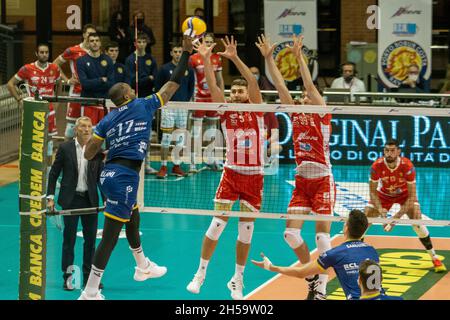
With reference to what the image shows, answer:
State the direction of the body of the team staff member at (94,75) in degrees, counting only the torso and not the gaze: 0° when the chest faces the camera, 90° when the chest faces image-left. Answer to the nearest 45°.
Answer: approximately 0°

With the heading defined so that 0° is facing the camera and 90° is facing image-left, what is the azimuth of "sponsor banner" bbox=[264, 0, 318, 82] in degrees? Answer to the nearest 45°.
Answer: approximately 0°

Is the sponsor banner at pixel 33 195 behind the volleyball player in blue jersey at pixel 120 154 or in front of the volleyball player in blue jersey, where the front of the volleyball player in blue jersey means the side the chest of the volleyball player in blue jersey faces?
behind

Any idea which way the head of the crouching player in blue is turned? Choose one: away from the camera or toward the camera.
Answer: away from the camera

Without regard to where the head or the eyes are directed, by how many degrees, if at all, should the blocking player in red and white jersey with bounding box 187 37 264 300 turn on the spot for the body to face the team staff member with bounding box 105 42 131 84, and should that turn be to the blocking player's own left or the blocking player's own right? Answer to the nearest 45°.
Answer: approximately 180°

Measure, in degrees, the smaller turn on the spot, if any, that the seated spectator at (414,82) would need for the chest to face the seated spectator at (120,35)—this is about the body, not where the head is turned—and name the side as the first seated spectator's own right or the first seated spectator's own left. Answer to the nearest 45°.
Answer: approximately 90° to the first seated spectator's own right

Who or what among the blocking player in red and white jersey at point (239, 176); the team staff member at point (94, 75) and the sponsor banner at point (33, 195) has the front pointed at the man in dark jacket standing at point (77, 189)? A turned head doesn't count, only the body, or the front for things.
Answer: the team staff member
